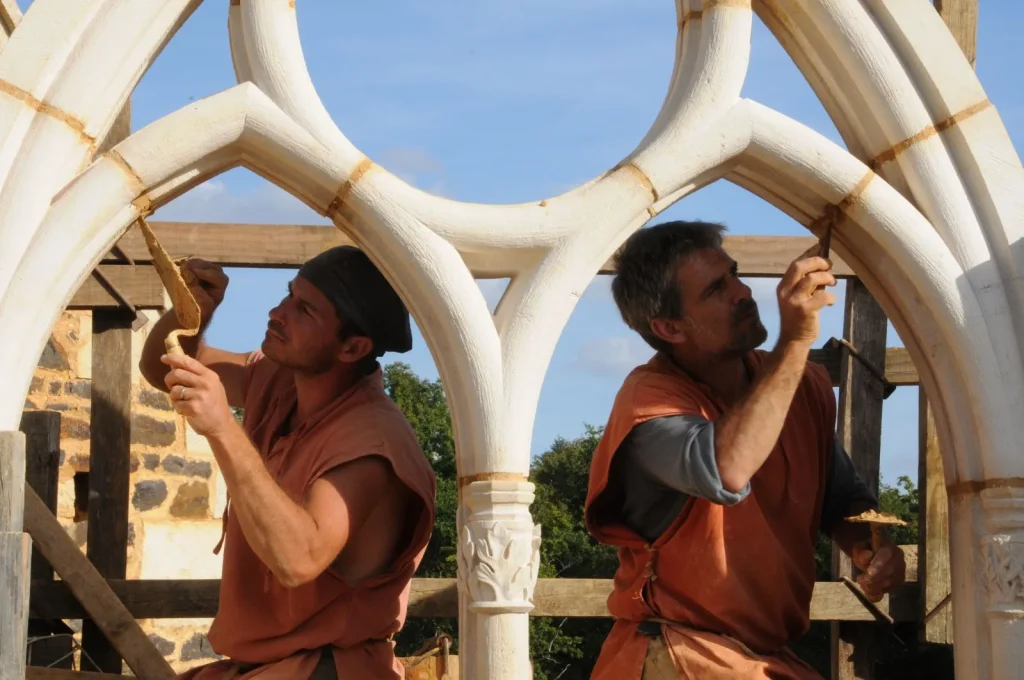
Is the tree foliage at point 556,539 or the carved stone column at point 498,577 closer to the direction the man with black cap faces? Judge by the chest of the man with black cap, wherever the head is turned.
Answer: the carved stone column

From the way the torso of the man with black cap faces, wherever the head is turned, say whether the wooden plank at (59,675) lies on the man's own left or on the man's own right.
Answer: on the man's own right

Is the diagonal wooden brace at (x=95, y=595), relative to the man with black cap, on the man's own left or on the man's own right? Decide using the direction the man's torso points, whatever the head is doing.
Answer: on the man's own right

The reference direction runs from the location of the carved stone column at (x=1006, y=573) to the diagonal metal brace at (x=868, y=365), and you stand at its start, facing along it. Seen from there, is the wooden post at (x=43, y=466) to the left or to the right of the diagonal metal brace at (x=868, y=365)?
left

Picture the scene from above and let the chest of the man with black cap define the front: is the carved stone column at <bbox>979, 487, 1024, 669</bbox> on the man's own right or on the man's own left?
on the man's own left
